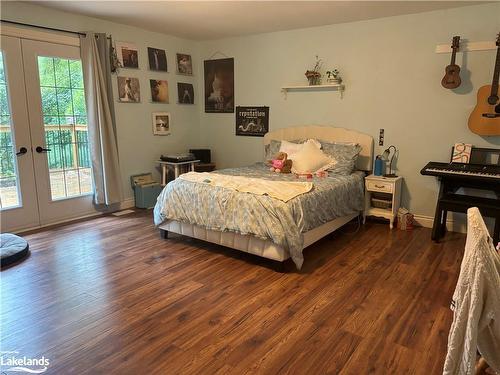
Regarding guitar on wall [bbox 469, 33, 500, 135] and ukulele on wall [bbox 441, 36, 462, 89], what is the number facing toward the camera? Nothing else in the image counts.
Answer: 2

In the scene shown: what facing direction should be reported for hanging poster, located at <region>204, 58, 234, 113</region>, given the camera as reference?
facing the viewer and to the left of the viewer

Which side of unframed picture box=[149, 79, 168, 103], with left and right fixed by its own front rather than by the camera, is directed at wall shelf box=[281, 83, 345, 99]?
front

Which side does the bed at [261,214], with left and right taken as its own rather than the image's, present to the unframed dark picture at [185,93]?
right

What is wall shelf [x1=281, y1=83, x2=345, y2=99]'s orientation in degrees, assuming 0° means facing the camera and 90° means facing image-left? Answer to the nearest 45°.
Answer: approximately 45°

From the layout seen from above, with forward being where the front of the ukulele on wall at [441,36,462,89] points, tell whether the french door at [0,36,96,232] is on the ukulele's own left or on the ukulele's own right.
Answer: on the ukulele's own right

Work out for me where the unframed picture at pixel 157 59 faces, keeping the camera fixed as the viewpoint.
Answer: facing the viewer and to the right of the viewer

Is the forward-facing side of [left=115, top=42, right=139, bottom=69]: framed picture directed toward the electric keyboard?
yes

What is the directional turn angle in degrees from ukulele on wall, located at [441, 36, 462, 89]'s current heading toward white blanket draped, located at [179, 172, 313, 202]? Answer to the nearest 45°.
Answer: approximately 45° to its right

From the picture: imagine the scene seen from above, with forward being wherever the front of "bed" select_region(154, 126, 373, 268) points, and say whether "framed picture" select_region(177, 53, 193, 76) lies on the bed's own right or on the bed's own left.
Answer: on the bed's own right
